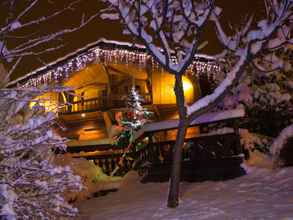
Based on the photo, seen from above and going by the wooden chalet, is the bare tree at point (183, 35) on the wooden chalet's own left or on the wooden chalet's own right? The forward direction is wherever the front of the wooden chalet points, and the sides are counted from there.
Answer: on the wooden chalet's own left

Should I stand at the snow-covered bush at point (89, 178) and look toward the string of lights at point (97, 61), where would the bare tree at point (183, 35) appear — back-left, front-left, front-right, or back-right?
back-right

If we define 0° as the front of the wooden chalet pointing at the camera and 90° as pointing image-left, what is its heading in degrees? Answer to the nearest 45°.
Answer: approximately 45°

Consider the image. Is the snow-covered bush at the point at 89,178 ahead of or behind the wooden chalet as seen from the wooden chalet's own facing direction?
ahead
